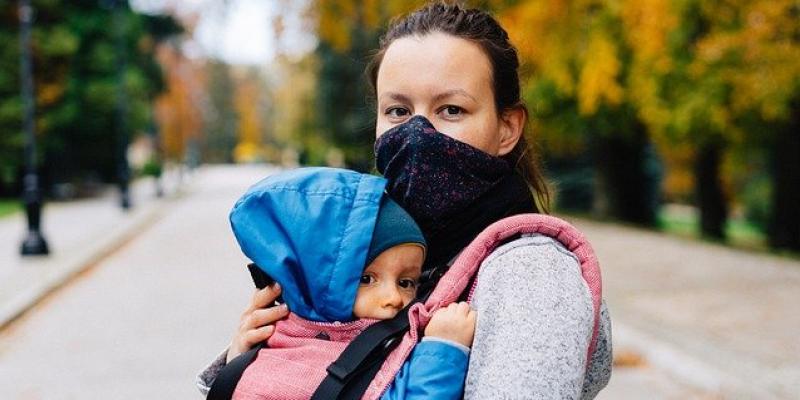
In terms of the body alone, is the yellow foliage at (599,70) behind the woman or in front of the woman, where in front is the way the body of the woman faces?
behind

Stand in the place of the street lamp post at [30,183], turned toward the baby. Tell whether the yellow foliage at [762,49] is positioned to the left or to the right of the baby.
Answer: left

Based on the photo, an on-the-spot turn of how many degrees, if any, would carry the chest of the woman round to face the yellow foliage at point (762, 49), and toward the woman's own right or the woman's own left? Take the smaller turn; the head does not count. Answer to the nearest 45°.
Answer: approximately 180°

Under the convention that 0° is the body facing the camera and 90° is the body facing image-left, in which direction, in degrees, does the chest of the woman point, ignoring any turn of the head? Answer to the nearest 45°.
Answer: approximately 45°

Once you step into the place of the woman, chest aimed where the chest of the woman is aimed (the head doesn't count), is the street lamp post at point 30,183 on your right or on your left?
on your right

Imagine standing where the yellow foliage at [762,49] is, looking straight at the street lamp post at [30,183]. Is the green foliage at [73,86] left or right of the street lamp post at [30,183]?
right
